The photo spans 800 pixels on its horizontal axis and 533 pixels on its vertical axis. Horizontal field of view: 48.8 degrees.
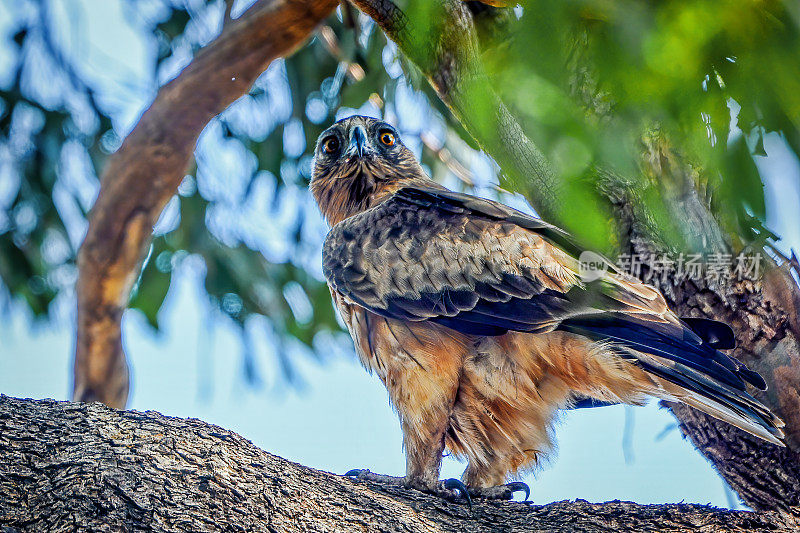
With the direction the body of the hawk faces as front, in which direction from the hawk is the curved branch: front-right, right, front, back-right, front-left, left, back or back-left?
front

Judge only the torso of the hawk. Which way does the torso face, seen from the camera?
to the viewer's left
